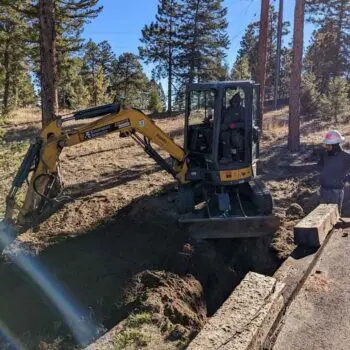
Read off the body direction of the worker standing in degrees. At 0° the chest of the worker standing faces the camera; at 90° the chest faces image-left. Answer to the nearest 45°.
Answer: approximately 45°

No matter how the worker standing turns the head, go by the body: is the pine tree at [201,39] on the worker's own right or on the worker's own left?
on the worker's own right

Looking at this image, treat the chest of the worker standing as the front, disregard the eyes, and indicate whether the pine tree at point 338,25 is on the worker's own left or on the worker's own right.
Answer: on the worker's own right

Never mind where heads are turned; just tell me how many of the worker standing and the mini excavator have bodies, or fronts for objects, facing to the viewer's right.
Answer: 0

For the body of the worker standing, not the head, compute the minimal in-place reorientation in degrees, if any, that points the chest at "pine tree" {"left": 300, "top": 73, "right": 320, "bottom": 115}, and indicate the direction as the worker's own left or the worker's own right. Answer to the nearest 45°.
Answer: approximately 135° to the worker's own right
